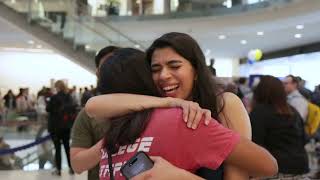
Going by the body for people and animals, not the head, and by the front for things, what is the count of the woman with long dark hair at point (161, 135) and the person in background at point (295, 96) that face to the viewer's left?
1

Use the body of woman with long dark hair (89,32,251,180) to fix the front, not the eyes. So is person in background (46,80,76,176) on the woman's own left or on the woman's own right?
on the woman's own right

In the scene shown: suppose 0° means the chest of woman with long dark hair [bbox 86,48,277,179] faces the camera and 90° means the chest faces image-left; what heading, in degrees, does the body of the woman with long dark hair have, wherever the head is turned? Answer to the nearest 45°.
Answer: approximately 225°

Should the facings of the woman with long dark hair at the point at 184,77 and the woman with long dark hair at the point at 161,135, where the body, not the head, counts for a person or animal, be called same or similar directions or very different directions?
very different directions

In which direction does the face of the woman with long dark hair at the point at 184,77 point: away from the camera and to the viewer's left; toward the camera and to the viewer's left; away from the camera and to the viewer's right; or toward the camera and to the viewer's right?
toward the camera and to the viewer's left

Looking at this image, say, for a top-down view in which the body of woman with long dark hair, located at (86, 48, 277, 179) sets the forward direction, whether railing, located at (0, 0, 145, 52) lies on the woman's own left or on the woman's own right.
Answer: on the woman's own left

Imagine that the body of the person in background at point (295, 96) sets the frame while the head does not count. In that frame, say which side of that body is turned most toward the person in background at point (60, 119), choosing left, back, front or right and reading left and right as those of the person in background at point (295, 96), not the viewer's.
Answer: front

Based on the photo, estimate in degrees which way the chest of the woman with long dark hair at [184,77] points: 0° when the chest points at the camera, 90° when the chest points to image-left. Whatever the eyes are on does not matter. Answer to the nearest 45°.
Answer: approximately 45°

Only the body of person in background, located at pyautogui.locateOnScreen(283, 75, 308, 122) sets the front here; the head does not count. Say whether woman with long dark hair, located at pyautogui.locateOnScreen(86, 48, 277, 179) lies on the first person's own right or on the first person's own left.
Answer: on the first person's own left
